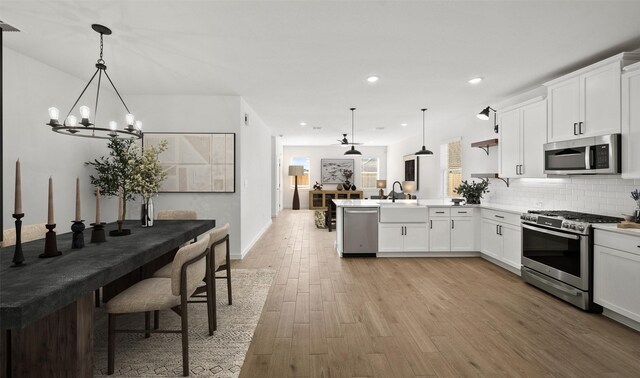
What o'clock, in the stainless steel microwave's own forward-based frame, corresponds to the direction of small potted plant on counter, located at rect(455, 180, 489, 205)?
The small potted plant on counter is roughly at 3 o'clock from the stainless steel microwave.

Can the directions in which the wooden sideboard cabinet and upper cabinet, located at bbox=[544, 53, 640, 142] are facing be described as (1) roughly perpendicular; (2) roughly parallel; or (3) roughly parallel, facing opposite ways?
roughly perpendicular

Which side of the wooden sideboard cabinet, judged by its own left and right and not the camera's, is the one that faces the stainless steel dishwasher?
front

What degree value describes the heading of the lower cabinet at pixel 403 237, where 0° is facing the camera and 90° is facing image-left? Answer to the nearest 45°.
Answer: approximately 0°

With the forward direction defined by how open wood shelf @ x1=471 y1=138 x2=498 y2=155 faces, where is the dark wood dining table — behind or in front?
in front

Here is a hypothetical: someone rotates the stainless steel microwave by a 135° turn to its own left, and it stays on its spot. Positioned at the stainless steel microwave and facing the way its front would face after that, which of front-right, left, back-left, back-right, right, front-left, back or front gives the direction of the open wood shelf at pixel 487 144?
back-left

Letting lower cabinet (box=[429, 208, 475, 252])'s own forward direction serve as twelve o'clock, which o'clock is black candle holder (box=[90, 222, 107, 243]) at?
The black candle holder is roughly at 1 o'clock from the lower cabinet.

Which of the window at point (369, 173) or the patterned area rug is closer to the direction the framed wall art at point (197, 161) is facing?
the patterned area rug

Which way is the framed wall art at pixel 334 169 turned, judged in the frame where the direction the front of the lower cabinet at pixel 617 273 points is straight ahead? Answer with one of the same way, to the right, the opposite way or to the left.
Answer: to the left

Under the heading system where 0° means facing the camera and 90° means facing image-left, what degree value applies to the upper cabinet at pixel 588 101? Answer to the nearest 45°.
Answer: approximately 45°

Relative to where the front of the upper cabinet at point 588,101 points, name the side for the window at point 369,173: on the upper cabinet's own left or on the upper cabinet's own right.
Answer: on the upper cabinet's own right

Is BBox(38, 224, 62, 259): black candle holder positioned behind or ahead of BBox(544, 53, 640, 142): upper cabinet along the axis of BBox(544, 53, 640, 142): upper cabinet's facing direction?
ahead

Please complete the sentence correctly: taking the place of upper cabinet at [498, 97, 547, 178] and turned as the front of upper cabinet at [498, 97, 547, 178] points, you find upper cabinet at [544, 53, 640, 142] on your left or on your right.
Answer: on your left

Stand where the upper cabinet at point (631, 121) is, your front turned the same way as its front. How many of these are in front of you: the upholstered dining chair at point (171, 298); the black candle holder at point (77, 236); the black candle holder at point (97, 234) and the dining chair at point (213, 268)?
4

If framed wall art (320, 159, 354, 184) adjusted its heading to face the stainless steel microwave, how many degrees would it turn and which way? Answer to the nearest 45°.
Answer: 0° — it already faces it

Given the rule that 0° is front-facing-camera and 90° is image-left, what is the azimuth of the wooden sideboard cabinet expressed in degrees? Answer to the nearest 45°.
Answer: approximately 0°

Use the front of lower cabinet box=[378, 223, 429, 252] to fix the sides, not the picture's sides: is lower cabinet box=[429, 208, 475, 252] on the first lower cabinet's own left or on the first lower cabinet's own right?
on the first lower cabinet's own left
